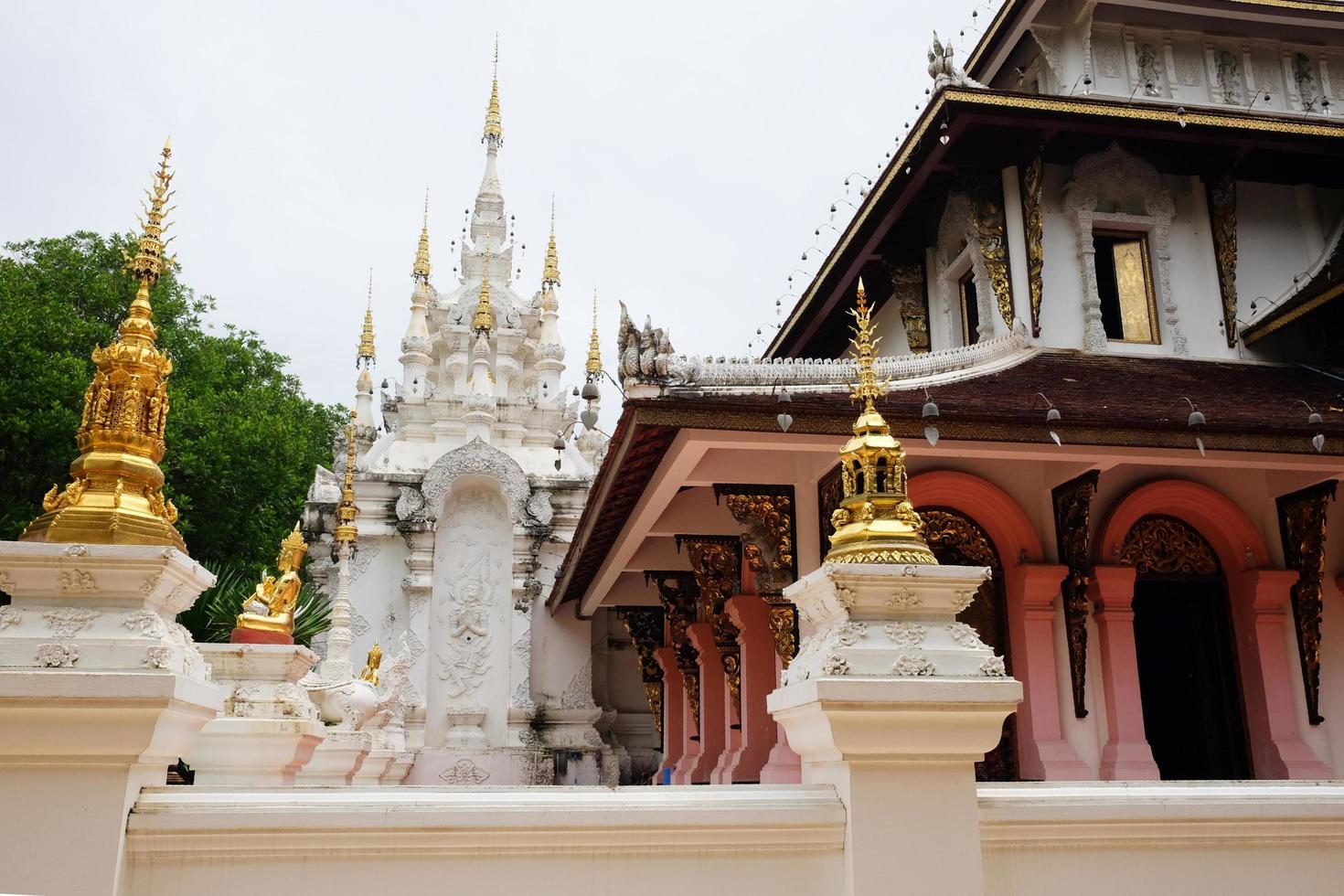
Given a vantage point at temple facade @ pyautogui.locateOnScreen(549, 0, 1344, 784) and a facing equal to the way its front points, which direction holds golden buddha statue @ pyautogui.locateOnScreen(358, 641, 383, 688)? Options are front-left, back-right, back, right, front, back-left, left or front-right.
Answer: right

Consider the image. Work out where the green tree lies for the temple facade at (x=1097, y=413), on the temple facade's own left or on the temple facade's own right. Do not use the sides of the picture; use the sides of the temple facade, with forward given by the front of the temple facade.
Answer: on the temple facade's own right

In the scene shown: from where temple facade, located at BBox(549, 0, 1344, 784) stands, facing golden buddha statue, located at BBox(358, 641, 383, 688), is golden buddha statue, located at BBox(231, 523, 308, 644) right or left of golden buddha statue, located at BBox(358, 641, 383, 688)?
left

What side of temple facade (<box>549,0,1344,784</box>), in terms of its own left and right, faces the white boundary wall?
front

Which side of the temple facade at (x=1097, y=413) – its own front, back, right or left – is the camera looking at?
front

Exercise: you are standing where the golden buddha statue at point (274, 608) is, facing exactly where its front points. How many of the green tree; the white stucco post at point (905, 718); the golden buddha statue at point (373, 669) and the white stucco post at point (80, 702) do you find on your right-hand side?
2

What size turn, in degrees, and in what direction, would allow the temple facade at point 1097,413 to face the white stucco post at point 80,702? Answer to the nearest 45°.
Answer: approximately 45° to its right

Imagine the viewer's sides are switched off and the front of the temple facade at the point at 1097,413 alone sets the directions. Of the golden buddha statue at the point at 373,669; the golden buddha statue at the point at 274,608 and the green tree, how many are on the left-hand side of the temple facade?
0

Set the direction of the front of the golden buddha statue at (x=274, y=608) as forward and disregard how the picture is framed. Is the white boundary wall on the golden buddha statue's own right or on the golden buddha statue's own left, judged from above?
on the golden buddha statue's own left

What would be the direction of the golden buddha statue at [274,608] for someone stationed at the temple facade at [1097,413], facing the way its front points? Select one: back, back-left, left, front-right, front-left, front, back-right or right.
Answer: front-right

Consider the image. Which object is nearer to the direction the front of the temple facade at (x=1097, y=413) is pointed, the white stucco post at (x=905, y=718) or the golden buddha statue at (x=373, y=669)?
the white stucco post
